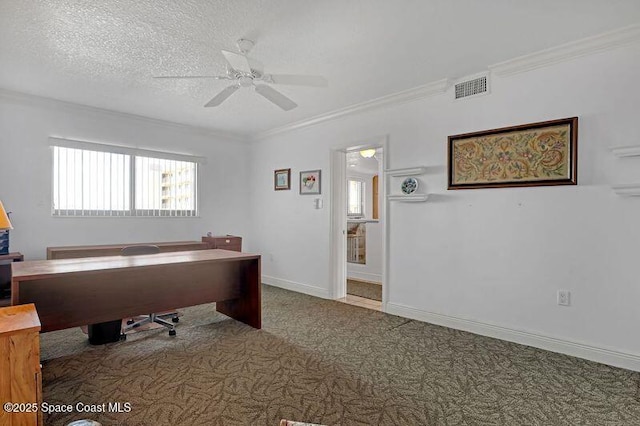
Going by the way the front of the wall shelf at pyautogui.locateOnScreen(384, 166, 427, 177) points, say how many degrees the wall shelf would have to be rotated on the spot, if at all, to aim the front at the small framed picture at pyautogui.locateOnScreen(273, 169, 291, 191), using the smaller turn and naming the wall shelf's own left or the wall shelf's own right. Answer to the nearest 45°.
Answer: approximately 90° to the wall shelf's own right

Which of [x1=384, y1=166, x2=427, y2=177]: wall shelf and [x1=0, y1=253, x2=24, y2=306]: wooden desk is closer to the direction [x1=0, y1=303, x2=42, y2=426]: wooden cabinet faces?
the wall shelf

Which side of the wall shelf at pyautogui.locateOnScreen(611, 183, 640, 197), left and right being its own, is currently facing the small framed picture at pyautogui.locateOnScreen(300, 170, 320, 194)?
right

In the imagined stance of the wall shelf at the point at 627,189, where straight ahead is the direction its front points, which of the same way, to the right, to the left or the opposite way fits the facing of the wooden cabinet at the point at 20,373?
the opposite way

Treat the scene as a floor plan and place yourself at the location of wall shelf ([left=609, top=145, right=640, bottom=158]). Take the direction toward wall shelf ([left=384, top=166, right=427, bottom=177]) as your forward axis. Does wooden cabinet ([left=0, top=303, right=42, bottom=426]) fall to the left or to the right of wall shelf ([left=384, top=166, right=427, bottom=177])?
left

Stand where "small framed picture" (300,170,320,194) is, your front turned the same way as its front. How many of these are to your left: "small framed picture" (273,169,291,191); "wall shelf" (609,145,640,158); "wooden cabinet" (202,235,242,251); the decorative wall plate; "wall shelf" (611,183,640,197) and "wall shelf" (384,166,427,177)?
4

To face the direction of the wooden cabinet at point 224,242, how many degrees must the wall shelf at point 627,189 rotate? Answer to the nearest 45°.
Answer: approximately 90° to its right

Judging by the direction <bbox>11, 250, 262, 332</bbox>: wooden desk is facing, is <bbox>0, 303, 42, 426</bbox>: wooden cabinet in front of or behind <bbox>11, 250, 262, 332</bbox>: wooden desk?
behind

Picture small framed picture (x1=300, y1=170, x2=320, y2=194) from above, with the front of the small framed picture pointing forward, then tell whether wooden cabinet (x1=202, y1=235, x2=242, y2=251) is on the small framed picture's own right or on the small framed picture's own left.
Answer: on the small framed picture's own right

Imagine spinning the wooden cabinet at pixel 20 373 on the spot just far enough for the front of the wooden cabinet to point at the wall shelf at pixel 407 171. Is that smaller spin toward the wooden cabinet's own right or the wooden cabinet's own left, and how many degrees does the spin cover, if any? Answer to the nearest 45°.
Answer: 0° — it already faces it

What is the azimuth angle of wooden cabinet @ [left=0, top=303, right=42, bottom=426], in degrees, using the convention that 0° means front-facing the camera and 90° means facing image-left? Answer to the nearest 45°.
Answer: approximately 270°

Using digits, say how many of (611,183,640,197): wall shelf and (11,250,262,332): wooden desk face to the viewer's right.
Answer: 0
